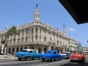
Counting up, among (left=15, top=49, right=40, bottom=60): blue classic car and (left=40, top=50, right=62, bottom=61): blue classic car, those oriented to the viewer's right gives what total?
0

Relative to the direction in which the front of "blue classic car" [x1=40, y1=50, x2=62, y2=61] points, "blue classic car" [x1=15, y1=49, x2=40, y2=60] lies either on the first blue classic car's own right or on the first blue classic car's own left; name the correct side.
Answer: on the first blue classic car's own right

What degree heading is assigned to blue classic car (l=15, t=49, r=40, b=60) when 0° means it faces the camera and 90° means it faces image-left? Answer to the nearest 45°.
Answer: approximately 45°

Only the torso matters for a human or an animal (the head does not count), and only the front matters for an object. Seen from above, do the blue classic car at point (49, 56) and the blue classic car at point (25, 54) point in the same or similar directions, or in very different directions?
same or similar directions
